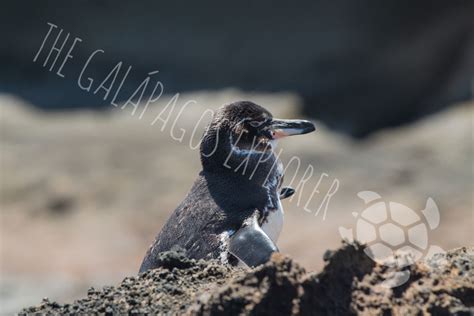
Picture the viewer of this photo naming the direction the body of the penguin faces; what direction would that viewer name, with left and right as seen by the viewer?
facing to the right of the viewer
